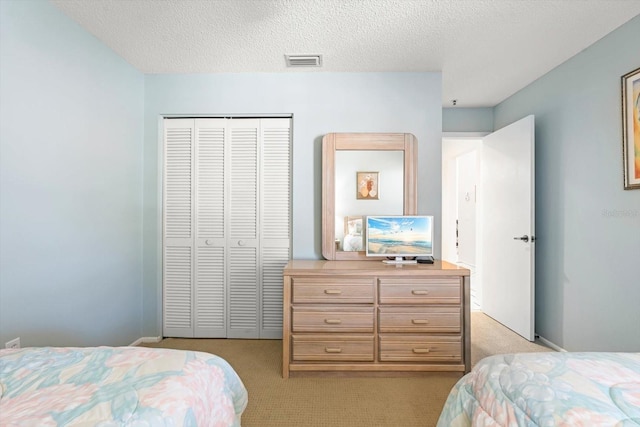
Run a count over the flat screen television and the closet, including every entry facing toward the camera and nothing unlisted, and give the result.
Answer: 2

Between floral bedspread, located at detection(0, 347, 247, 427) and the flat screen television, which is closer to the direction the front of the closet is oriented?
the floral bedspread

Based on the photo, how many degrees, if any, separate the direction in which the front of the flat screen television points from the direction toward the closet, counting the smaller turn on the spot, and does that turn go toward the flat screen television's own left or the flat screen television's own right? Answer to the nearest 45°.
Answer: approximately 90° to the flat screen television's own right

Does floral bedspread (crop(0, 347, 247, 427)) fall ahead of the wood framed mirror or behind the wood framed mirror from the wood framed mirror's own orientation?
ahead

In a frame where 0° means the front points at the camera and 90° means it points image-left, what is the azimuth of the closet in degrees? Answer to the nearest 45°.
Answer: approximately 0°

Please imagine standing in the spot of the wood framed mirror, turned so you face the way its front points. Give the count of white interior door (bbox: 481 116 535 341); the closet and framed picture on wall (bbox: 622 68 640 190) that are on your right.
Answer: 1

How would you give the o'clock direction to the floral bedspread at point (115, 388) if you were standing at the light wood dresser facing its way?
The floral bedspread is roughly at 1 o'clock from the light wood dresser.

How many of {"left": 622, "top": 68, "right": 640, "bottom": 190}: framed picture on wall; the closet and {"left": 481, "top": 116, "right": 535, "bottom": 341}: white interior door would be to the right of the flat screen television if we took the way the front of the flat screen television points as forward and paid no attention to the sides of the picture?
1

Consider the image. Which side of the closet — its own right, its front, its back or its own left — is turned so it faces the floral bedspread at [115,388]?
front
